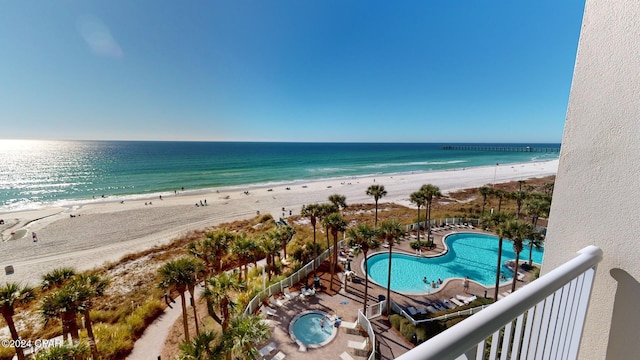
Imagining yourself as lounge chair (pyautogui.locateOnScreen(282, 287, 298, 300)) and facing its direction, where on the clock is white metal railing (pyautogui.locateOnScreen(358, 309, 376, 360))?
The white metal railing is roughly at 12 o'clock from the lounge chair.

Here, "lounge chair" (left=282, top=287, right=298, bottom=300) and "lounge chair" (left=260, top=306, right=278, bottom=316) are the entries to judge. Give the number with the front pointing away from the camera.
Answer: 0

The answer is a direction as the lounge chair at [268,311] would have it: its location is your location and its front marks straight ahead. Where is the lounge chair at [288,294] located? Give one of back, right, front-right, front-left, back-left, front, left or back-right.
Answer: left

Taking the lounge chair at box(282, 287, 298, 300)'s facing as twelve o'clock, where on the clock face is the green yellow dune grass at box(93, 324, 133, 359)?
The green yellow dune grass is roughly at 4 o'clock from the lounge chair.

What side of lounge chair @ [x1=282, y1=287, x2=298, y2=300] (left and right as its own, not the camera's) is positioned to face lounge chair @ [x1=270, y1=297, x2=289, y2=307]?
right

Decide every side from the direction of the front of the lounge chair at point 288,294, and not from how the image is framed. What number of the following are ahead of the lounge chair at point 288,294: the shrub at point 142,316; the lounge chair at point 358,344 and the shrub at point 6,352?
1

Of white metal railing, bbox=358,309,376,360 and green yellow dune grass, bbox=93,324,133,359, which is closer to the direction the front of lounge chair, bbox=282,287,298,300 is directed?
the white metal railing

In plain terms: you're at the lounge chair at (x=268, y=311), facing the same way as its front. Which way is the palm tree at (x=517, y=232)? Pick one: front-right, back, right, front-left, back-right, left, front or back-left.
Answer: front-left

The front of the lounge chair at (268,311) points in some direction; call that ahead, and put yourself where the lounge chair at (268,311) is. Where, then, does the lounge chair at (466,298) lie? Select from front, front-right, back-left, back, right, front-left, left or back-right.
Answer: front-left

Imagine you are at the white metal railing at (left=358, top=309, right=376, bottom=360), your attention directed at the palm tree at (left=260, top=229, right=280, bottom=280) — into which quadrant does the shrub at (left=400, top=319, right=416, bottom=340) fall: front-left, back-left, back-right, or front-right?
back-right
